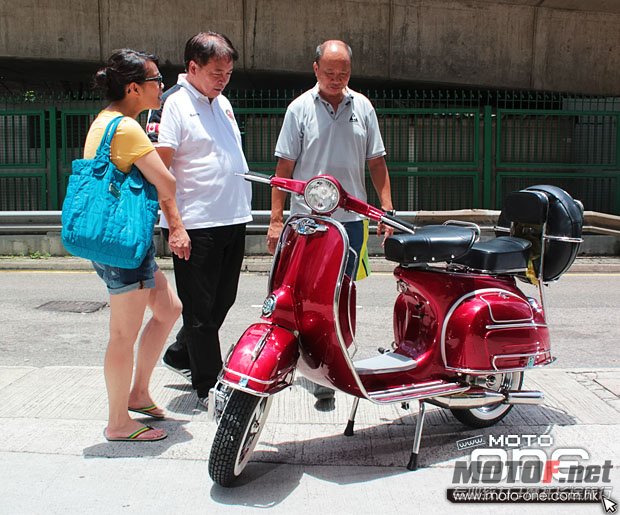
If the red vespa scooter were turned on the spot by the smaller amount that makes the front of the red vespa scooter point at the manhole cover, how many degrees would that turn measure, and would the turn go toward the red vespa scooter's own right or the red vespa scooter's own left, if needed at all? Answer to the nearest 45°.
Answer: approximately 90° to the red vespa scooter's own right

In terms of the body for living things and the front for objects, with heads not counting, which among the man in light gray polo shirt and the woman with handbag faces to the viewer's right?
the woman with handbag

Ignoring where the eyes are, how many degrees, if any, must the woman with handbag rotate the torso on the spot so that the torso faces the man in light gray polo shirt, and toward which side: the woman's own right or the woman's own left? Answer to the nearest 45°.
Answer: approximately 45° to the woman's own left

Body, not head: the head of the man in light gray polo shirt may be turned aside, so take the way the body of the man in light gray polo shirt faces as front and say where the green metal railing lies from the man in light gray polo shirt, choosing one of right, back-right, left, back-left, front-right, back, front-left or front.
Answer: back

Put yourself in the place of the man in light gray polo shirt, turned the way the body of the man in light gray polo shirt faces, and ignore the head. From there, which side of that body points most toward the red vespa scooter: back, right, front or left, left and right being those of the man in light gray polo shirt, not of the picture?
front

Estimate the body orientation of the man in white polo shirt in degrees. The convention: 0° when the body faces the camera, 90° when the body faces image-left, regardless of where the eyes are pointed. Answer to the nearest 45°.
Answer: approximately 315°

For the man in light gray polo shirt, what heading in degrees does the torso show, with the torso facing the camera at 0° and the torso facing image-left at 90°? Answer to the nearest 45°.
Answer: approximately 0°

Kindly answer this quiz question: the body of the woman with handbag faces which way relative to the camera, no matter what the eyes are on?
to the viewer's right

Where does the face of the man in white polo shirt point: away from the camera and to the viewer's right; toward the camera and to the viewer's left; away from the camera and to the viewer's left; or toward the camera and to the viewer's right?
toward the camera and to the viewer's right

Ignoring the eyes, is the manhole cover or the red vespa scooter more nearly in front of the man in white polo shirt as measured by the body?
the red vespa scooter
